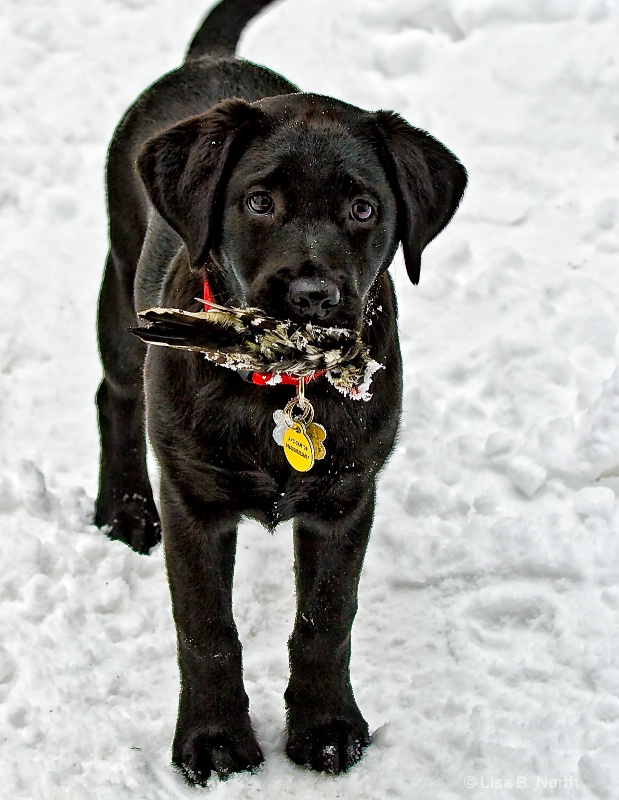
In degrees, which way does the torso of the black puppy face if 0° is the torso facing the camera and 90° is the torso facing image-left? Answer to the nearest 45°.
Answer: approximately 0°
